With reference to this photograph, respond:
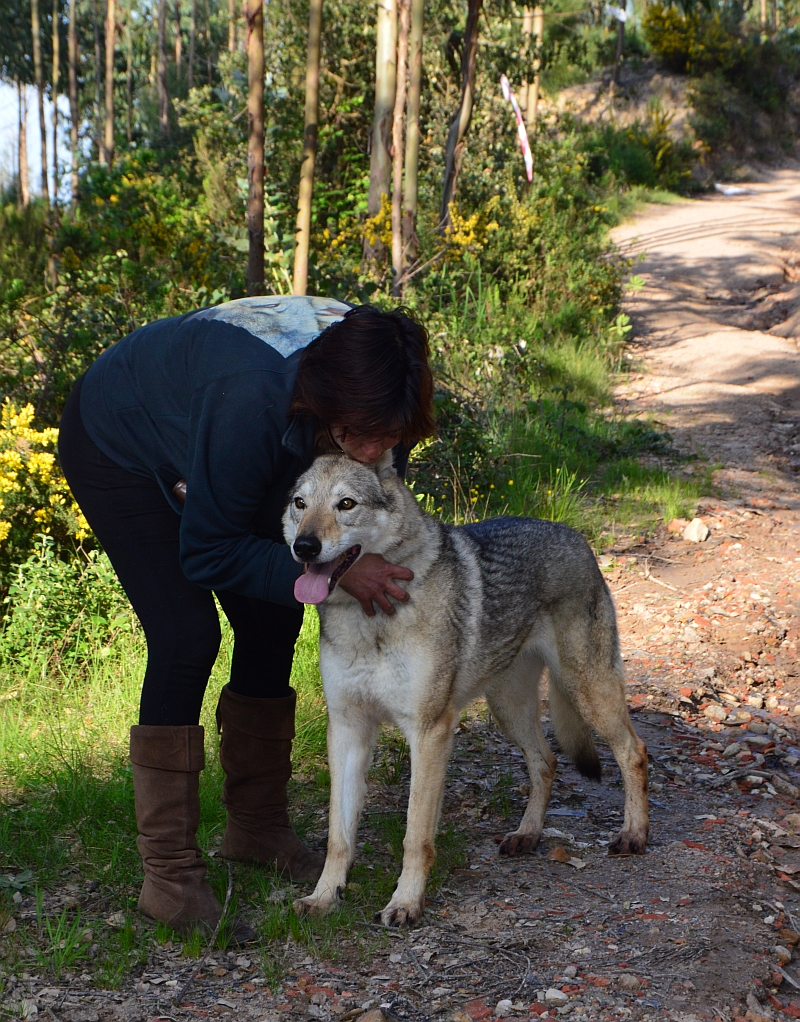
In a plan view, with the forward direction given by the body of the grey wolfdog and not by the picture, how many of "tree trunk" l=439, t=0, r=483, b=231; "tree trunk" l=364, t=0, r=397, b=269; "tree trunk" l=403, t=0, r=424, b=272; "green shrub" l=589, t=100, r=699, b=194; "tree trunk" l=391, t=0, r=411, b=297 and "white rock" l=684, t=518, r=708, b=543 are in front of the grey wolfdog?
0

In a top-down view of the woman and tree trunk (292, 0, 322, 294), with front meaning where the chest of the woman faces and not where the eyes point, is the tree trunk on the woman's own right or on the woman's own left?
on the woman's own left

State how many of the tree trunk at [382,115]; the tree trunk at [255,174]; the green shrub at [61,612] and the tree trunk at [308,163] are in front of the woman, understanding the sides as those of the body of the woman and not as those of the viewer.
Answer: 0

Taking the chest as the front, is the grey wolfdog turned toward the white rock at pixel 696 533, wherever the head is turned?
no

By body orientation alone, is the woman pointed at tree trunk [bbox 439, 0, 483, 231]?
no

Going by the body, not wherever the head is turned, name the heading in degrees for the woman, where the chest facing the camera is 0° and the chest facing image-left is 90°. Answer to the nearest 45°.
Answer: approximately 315°

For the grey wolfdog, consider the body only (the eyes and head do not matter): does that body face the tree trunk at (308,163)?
no

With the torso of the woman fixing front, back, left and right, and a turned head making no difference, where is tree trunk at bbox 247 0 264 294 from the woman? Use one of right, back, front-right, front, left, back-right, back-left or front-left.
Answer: back-left

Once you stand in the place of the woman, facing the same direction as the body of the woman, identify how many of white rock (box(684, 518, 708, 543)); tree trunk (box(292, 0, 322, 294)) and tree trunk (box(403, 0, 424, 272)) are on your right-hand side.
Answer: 0

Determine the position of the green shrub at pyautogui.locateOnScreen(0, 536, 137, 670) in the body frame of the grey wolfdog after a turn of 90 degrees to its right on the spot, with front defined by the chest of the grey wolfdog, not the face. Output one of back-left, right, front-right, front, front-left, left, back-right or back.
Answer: front

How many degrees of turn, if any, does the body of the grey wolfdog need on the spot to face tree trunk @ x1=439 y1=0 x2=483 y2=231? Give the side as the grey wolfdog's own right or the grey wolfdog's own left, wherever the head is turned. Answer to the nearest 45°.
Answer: approximately 135° to the grey wolfdog's own right

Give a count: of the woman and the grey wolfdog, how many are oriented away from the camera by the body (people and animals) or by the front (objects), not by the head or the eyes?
0
